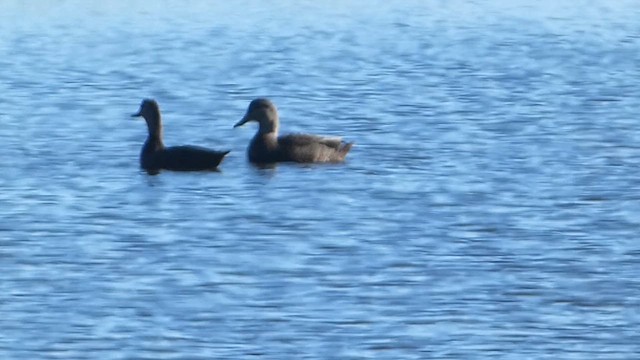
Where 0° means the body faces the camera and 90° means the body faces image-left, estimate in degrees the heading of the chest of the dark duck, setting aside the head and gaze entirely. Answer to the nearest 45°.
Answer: approximately 90°
